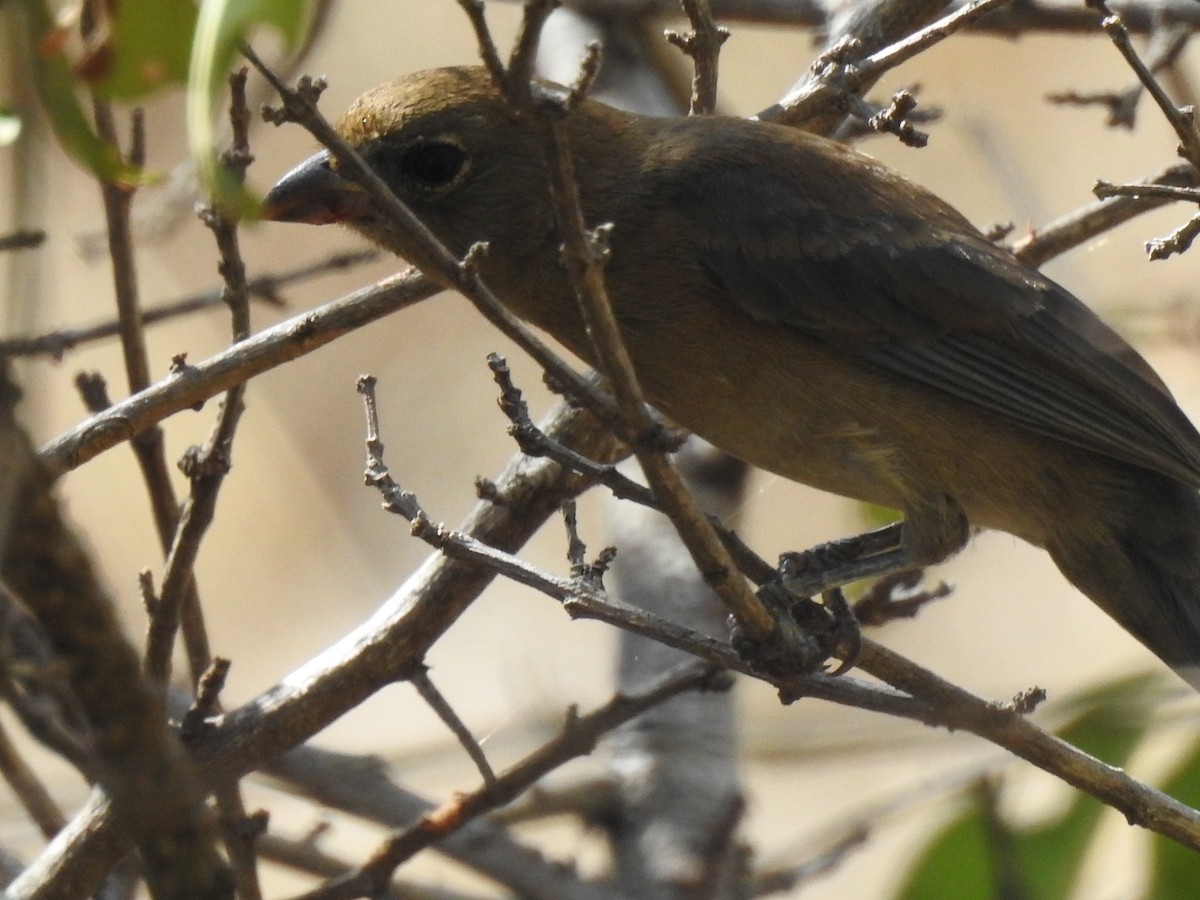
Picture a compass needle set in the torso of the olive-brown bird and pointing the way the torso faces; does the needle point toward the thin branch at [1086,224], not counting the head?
no

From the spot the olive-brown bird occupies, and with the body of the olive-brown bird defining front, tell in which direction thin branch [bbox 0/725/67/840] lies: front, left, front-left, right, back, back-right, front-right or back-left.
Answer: front

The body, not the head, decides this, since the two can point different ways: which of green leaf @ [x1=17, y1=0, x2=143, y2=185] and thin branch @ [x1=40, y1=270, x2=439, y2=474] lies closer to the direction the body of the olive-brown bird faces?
the thin branch

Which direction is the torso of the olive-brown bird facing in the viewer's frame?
to the viewer's left

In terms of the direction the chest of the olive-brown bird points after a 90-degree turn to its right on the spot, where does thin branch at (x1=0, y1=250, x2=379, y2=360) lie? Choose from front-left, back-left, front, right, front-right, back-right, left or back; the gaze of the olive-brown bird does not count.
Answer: left

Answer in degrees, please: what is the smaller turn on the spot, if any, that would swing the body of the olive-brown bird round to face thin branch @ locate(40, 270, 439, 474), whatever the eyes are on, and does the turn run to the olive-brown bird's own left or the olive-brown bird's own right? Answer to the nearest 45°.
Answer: approximately 45° to the olive-brown bird's own left

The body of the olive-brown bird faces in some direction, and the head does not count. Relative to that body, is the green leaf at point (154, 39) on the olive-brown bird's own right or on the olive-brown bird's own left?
on the olive-brown bird's own left

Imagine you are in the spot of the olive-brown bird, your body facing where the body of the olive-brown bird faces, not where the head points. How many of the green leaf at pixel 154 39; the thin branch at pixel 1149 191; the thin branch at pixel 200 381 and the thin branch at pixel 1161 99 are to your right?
0
